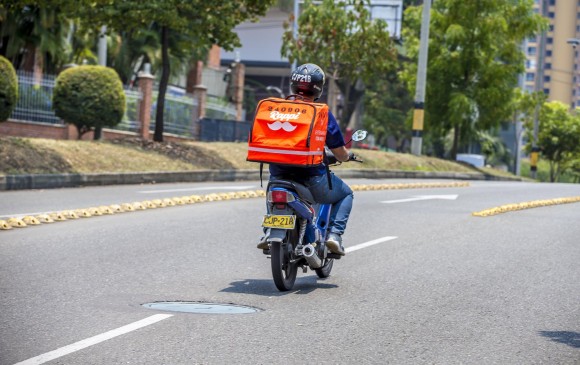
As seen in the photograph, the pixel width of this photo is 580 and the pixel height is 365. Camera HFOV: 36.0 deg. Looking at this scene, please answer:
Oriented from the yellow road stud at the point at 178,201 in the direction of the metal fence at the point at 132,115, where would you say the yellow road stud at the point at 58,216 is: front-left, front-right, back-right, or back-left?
back-left

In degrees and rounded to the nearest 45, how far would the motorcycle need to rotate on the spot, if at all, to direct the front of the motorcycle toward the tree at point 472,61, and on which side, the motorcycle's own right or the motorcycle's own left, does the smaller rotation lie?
approximately 45° to the motorcycle's own left

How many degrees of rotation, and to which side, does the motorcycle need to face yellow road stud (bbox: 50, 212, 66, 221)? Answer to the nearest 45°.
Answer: approximately 90° to its left

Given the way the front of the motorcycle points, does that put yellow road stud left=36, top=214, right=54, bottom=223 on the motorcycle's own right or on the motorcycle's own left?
on the motorcycle's own left

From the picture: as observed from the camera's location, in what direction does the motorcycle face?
facing away from the viewer and to the right of the viewer

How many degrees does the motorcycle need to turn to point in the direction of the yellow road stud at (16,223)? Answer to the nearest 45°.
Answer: approximately 90° to its left

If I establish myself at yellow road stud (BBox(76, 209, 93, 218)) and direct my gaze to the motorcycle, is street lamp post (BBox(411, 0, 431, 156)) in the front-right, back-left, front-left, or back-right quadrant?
back-left

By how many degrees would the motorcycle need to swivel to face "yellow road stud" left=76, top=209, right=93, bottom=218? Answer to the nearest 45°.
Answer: approximately 90° to its left
